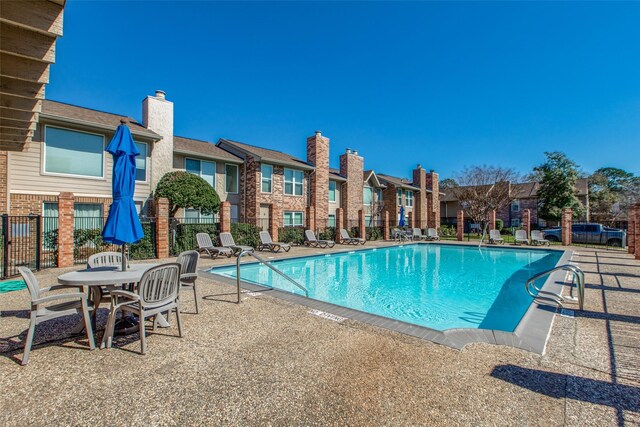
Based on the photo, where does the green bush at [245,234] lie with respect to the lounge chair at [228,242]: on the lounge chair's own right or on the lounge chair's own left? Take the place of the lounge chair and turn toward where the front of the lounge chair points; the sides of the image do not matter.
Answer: on the lounge chair's own left

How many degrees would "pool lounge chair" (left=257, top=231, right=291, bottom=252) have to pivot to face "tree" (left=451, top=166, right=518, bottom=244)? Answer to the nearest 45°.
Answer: approximately 90° to its left

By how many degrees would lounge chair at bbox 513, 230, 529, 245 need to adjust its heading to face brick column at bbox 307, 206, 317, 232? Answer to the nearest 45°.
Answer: approximately 45° to its right

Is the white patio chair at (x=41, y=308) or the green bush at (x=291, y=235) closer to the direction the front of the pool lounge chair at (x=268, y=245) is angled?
the white patio chair

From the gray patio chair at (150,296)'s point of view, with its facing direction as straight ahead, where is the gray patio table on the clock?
The gray patio table is roughly at 12 o'clock from the gray patio chair.

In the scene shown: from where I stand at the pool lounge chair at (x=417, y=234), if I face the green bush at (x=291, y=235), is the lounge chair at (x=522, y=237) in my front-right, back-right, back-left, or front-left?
back-left

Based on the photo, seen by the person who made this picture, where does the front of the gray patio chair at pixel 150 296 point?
facing away from the viewer and to the left of the viewer

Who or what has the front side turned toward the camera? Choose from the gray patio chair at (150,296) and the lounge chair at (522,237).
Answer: the lounge chair

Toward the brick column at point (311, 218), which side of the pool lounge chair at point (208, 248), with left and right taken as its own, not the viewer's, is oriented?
left

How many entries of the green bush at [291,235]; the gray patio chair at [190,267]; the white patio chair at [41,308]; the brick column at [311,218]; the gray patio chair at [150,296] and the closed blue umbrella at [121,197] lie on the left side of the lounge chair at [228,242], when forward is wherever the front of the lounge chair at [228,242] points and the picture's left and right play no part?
2

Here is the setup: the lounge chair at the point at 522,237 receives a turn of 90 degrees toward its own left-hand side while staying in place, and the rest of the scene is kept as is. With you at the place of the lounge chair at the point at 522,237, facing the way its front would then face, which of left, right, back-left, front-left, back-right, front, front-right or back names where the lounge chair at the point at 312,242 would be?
back-right

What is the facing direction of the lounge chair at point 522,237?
toward the camera

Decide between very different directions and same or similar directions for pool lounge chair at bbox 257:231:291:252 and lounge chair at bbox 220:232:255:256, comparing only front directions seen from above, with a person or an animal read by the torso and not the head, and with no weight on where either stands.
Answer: same or similar directions

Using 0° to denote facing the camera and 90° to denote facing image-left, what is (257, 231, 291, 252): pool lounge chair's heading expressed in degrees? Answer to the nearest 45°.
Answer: approximately 315°

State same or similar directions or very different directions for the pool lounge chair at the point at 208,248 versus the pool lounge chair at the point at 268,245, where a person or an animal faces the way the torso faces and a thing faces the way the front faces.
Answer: same or similar directions

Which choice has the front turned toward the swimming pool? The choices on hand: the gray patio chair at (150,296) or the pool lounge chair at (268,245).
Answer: the pool lounge chair

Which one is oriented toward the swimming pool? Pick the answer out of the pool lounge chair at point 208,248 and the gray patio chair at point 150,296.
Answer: the pool lounge chair

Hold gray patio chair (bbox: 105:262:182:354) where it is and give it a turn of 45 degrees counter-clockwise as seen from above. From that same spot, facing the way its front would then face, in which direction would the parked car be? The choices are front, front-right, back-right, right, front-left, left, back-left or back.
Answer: back

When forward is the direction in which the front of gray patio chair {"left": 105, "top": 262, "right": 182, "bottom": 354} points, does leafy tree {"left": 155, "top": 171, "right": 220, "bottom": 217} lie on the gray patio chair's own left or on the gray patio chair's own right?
on the gray patio chair's own right

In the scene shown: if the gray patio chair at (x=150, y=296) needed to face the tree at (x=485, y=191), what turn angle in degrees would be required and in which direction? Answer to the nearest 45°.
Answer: approximately 90° to its right

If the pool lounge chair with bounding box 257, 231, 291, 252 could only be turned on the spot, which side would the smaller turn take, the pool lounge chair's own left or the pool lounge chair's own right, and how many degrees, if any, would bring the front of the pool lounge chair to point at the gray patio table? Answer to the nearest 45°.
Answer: approximately 45° to the pool lounge chair's own right

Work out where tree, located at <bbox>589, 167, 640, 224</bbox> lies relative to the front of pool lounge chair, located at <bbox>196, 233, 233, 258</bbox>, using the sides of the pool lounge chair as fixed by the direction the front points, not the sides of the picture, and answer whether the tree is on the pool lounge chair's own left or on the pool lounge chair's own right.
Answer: on the pool lounge chair's own left

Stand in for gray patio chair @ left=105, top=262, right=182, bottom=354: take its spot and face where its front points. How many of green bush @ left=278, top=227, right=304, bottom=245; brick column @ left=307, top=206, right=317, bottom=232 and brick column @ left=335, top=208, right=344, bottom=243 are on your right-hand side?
3

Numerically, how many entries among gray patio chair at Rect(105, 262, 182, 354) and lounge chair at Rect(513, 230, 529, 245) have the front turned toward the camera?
1
